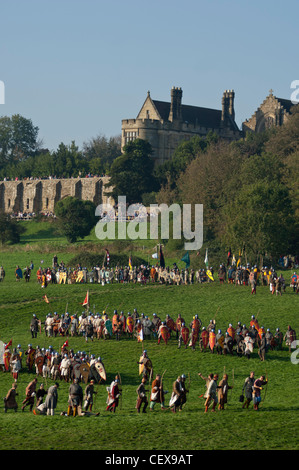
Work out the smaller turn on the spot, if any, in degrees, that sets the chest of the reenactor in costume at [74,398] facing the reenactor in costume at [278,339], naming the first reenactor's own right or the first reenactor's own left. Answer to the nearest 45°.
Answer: approximately 45° to the first reenactor's own right

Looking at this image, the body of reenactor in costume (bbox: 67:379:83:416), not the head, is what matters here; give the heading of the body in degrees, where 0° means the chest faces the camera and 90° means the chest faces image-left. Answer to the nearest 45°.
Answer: approximately 180°

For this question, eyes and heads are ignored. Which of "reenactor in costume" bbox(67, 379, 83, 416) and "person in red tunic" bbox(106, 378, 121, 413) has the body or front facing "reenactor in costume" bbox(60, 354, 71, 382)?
"reenactor in costume" bbox(67, 379, 83, 416)

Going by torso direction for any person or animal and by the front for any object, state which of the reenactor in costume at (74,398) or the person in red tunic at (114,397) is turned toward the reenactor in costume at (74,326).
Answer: the reenactor in costume at (74,398)

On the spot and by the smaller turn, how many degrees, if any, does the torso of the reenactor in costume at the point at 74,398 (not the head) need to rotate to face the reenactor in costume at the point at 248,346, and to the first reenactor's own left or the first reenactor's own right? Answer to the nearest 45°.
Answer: approximately 45° to the first reenactor's own right

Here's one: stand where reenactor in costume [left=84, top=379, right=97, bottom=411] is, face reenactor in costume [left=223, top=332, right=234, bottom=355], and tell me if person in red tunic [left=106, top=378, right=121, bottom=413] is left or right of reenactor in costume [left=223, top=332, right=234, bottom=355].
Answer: right

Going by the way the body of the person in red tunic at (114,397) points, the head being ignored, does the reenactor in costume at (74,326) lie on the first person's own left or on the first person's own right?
on the first person's own left

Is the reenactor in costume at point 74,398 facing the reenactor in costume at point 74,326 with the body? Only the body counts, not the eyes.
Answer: yes
